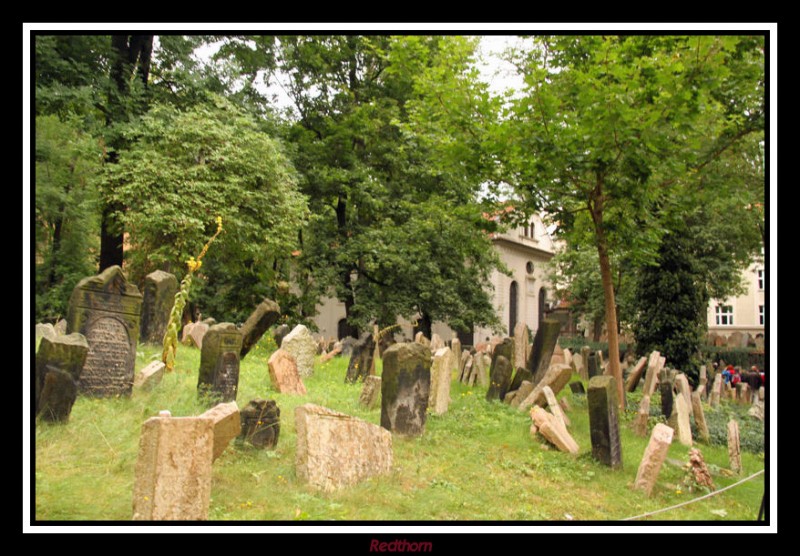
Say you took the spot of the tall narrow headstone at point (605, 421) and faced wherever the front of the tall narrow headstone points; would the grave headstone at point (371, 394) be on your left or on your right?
on your right

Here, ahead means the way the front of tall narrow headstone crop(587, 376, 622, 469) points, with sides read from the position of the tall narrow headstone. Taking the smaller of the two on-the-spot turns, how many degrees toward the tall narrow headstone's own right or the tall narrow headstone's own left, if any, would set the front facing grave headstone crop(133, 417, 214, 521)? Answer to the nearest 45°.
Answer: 0° — it already faces it

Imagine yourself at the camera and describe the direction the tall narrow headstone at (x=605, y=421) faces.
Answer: facing the viewer and to the left of the viewer

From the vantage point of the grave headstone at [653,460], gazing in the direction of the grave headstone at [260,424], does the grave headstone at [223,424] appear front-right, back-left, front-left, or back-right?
front-left

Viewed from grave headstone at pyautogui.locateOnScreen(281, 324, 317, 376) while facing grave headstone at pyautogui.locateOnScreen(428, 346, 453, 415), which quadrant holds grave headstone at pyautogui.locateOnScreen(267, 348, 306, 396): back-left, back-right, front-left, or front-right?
front-right

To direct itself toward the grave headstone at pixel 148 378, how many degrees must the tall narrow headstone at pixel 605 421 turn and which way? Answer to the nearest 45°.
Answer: approximately 45° to its right

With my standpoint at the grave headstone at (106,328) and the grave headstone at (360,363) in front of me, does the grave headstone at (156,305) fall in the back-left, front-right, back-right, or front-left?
front-left

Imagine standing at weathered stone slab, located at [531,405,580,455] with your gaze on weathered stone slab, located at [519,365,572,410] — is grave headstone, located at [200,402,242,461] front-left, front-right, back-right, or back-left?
back-left

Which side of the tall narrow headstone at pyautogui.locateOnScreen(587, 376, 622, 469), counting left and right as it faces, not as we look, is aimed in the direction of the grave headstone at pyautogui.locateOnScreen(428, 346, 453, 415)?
right

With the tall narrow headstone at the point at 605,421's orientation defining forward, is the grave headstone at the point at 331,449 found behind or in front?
in front
